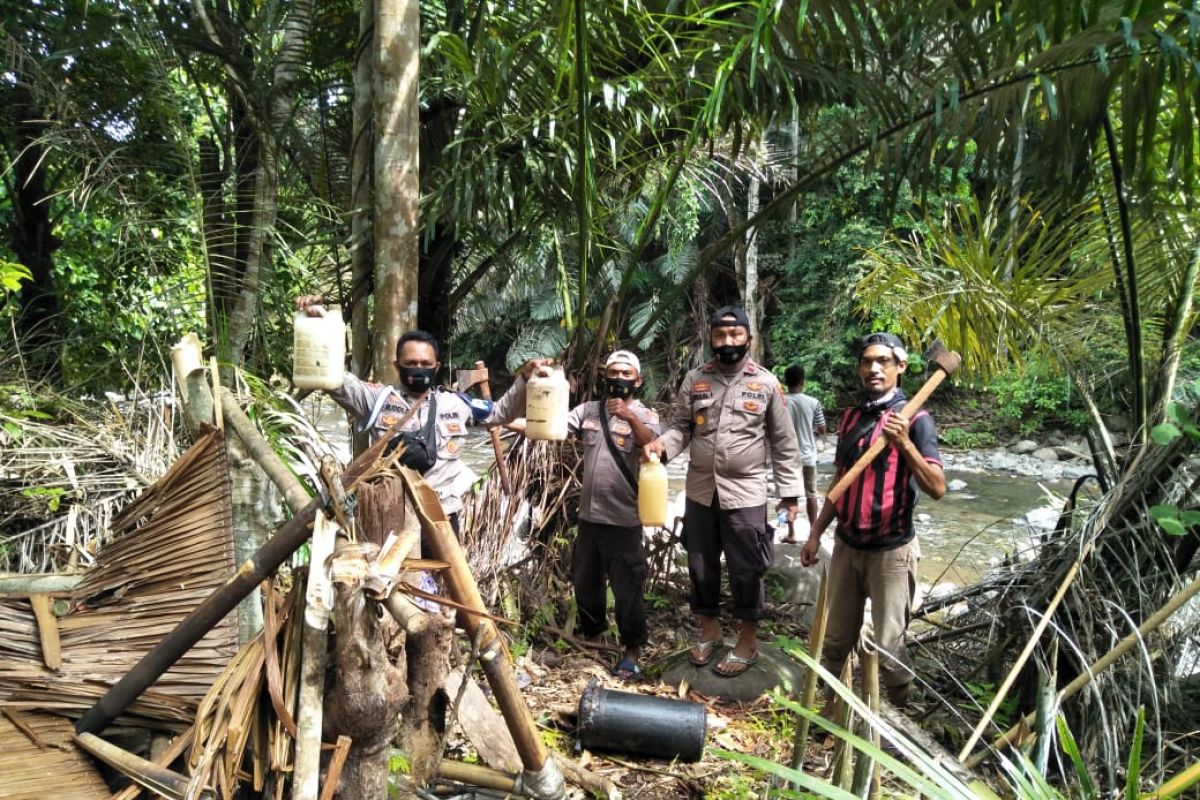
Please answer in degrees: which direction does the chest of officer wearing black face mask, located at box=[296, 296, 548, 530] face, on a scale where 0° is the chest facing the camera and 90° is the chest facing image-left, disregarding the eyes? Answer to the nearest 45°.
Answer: approximately 0°

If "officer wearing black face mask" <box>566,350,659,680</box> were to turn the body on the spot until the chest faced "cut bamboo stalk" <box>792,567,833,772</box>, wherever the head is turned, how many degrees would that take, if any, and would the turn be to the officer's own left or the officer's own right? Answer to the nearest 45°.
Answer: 0° — they already face it

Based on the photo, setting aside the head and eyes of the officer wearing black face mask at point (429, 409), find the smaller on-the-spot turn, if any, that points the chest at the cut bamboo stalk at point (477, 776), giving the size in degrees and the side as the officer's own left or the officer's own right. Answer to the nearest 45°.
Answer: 0° — they already face it

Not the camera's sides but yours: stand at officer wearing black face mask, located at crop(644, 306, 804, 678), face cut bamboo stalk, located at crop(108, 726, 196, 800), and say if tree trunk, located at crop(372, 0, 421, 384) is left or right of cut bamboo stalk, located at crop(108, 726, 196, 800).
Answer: right

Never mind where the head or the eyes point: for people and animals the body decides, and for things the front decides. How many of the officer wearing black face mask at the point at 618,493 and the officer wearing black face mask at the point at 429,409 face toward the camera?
2

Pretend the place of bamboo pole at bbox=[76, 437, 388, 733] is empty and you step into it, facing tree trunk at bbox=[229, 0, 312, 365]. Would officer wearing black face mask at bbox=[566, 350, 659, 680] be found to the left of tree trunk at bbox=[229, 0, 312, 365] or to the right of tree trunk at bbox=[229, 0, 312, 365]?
right

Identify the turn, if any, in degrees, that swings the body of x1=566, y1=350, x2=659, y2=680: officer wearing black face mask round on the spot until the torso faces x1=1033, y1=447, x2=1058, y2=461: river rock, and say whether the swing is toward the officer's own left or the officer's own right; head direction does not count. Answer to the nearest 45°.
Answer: approximately 135° to the officer's own left
